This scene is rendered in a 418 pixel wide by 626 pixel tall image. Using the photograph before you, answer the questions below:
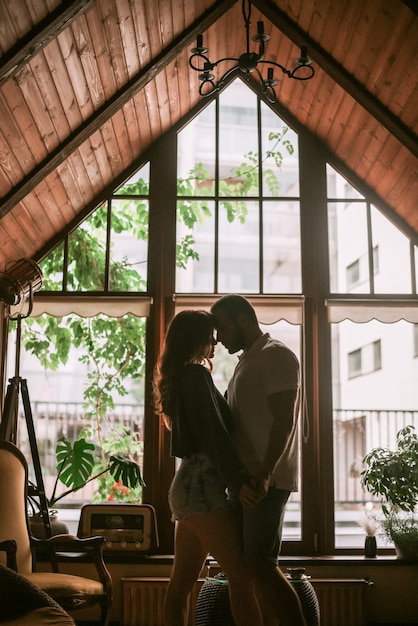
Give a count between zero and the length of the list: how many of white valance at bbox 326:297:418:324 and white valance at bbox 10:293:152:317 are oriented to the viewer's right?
0

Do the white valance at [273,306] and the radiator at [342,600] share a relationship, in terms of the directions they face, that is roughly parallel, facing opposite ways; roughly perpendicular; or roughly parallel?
roughly parallel

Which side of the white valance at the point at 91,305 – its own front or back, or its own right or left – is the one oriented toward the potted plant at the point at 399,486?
left

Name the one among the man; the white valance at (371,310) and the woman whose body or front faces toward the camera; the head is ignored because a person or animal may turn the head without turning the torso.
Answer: the white valance

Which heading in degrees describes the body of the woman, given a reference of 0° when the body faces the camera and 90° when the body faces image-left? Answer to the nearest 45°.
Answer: approximately 270°

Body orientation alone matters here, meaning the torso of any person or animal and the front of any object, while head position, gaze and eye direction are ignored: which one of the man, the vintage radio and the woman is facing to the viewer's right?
the woman

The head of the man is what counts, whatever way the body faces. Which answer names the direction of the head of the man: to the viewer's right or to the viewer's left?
to the viewer's left

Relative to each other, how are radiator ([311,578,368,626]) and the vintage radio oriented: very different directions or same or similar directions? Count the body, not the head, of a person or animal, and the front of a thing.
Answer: same or similar directions

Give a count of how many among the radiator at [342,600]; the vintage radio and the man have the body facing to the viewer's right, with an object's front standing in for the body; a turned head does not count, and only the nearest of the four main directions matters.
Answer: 0

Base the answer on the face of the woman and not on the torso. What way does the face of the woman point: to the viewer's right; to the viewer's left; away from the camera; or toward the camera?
to the viewer's right

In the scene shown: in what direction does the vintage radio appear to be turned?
toward the camera

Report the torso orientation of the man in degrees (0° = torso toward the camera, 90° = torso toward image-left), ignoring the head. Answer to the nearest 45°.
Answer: approximately 90°

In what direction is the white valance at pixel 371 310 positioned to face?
toward the camera

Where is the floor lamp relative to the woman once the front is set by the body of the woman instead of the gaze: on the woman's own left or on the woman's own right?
on the woman's own left

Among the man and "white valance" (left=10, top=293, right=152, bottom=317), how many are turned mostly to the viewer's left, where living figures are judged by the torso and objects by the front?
1
